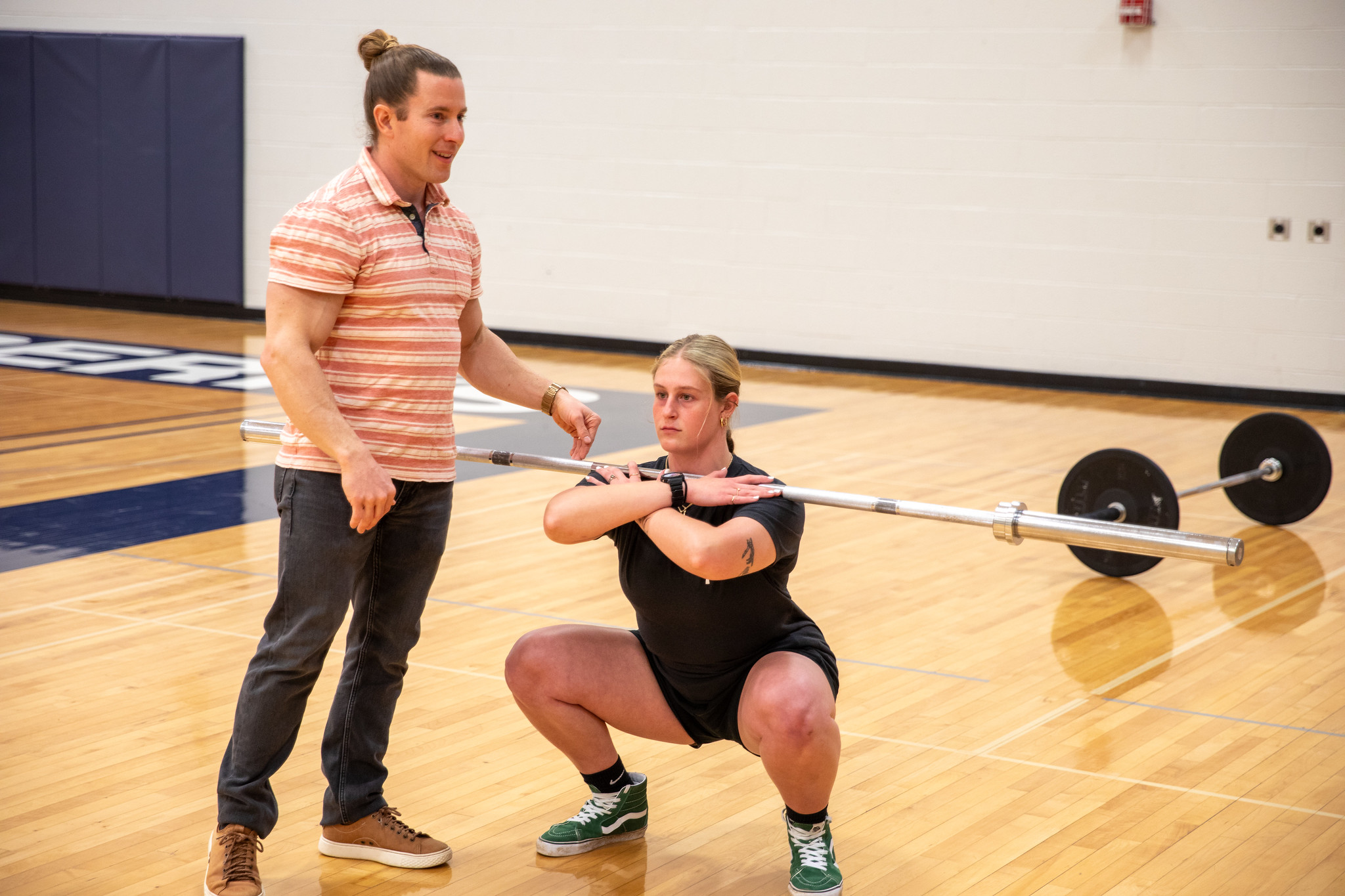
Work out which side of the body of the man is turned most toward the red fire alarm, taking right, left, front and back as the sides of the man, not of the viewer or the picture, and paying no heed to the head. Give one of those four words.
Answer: left

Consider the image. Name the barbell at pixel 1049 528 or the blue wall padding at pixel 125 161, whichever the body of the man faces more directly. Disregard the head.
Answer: the barbell

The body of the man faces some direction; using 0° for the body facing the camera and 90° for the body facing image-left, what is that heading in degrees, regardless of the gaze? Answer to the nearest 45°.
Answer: approximately 315°

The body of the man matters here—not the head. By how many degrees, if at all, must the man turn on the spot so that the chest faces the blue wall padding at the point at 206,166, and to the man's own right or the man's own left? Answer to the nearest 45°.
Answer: approximately 135° to the man's own left

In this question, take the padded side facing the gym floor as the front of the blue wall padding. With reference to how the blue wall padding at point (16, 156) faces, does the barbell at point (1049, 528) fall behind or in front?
in front
